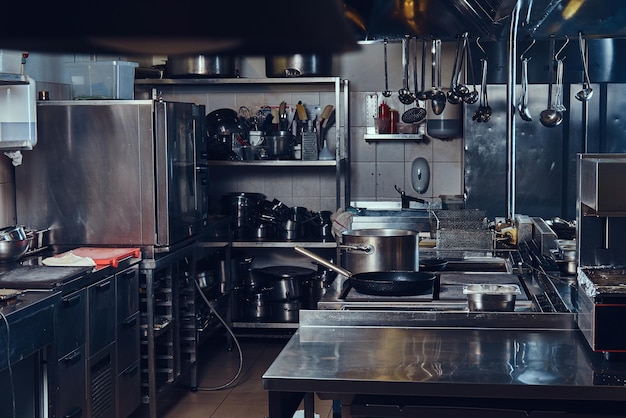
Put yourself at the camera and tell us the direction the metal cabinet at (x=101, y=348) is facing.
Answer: facing the viewer and to the right of the viewer

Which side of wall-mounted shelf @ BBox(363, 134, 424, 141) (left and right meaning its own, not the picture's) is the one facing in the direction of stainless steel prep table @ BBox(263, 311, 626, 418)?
front

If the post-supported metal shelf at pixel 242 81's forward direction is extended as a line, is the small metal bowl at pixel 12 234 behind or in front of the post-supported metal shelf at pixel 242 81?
in front

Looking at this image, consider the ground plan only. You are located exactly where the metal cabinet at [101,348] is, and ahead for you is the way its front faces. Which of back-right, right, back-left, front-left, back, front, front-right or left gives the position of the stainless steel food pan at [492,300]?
front

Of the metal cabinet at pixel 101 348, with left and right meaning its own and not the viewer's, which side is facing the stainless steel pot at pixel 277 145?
left

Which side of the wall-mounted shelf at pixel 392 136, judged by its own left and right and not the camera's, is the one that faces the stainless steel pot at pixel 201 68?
right

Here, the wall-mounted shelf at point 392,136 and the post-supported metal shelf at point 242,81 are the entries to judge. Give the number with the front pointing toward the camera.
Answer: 2

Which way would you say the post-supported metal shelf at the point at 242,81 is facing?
toward the camera

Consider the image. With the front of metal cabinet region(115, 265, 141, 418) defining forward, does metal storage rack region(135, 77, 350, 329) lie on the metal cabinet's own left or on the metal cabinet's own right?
on the metal cabinet's own left

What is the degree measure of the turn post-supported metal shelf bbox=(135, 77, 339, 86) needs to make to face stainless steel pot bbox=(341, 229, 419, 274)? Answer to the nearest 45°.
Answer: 0° — it already faces it

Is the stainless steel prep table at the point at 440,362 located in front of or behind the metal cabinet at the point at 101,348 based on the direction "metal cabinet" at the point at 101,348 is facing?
in front
